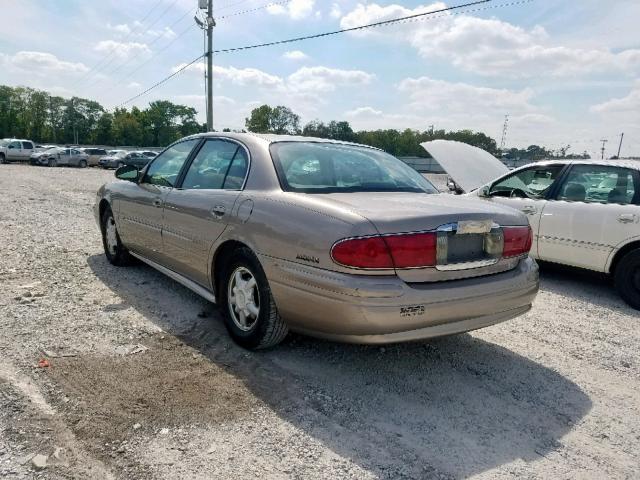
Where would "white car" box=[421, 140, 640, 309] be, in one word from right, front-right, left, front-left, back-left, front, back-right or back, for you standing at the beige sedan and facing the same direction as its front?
right

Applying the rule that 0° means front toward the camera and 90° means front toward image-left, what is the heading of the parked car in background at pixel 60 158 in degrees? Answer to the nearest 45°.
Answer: approximately 45°

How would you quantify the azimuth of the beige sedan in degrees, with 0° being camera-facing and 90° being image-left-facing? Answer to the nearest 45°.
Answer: approximately 135°

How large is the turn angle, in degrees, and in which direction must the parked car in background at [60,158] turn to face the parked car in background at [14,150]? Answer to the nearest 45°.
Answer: approximately 45° to its right

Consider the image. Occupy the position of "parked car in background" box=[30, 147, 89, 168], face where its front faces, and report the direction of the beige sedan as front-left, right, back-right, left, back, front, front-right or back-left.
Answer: front-left

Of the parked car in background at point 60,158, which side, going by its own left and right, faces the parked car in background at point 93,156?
back

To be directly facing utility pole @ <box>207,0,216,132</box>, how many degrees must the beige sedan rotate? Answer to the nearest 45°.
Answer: approximately 45° to its right

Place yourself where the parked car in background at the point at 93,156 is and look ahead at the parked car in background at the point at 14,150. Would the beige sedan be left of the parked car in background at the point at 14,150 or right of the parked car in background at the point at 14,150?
left
